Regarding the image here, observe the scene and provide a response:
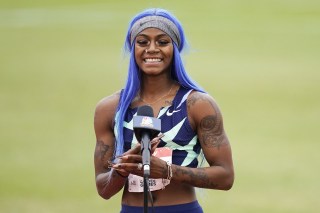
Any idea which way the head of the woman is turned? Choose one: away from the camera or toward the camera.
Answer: toward the camera

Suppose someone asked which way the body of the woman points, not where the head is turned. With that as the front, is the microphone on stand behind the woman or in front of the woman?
in front

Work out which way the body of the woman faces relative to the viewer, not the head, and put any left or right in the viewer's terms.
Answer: facing the viewer
